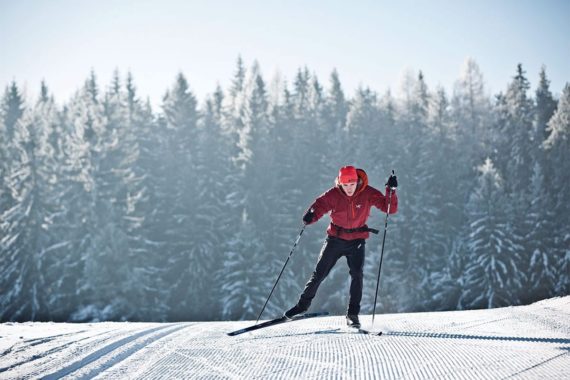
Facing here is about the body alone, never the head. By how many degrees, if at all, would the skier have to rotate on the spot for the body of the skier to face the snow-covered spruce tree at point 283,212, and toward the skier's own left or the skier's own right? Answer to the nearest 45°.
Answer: approximately 180°

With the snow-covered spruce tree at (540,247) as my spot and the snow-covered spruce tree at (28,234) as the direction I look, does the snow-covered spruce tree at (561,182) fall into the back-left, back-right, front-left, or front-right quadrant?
back-right

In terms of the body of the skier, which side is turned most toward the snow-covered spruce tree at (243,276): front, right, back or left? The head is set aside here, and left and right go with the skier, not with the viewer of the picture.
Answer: back

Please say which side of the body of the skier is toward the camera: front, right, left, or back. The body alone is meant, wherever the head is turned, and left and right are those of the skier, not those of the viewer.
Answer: front

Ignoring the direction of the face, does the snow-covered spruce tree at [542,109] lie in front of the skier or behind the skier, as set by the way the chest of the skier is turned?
behind

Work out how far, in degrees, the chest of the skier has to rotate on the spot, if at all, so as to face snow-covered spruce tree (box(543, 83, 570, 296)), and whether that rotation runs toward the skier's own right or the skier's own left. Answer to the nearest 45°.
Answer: approximately 135° to the skier's own left

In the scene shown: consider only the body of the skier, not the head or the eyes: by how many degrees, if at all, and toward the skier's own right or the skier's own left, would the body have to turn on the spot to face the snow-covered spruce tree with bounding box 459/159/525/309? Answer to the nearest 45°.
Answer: approximately 180°

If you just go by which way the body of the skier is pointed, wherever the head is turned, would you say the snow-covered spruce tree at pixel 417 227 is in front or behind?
behind

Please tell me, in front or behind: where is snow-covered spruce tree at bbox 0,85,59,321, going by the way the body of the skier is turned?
behind

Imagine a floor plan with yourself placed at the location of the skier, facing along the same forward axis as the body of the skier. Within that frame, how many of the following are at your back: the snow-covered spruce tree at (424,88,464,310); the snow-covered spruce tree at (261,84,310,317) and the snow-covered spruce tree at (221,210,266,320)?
3

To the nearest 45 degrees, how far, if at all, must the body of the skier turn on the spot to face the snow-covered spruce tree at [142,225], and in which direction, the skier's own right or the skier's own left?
approximately 135° to the skier's own right
